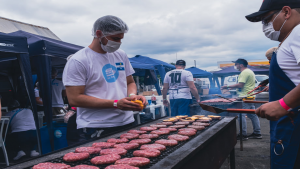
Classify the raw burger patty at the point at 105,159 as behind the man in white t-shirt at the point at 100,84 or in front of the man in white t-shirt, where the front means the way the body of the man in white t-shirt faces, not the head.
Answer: in front

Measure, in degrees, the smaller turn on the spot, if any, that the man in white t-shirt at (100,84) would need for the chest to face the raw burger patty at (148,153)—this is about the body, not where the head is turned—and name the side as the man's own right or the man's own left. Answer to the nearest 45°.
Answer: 0° — they already face it

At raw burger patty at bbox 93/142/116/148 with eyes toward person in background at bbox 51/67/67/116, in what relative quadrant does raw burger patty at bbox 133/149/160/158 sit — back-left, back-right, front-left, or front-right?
back-right

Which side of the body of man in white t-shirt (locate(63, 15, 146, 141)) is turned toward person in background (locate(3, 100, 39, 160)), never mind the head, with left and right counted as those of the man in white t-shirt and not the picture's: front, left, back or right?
back

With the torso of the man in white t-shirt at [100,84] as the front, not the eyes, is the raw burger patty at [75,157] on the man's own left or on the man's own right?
on the man's own right

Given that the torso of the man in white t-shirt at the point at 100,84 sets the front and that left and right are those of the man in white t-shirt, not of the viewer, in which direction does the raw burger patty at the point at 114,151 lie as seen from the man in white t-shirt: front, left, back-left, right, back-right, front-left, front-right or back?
front-right

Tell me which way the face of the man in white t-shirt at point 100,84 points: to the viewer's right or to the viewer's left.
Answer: to the viewer's right

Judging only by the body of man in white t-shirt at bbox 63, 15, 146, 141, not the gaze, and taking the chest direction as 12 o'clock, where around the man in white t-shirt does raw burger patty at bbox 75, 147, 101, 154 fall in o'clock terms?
The raw burger patty is roughly at 2 o'clock from the man in white t-shirt.

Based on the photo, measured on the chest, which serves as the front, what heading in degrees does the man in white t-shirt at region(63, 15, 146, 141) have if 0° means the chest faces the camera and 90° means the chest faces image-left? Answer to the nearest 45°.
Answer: approximately 315°
